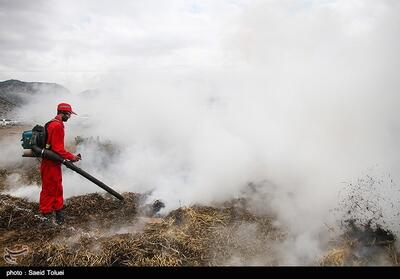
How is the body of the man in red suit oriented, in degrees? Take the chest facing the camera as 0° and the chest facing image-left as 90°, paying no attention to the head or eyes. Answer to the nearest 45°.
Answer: approximately 270°

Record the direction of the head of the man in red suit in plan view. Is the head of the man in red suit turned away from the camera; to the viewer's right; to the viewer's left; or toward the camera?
to the viewer's right
